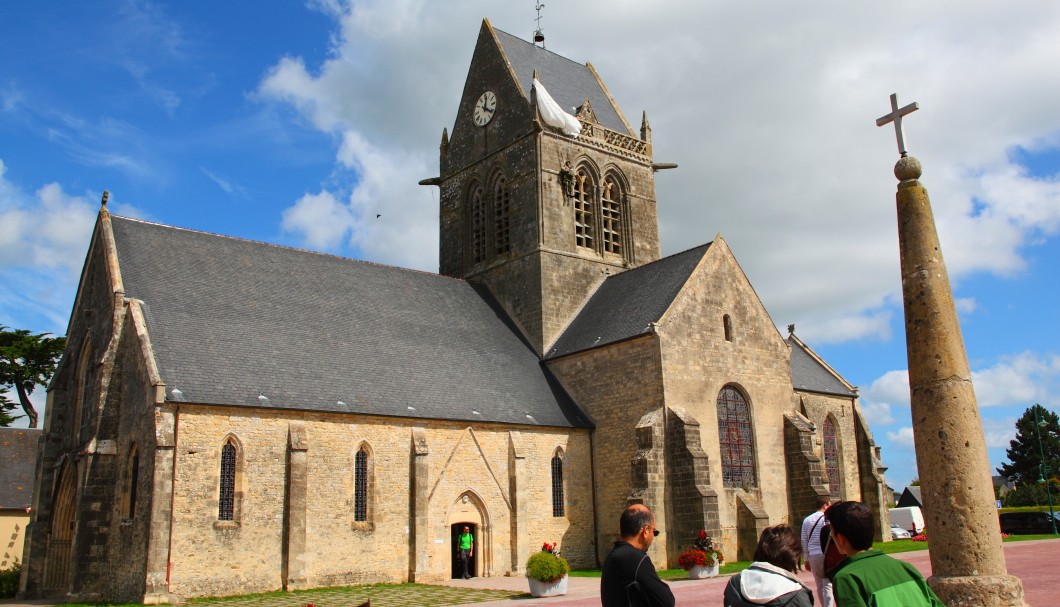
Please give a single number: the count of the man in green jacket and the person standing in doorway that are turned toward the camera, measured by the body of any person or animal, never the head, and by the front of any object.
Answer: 1

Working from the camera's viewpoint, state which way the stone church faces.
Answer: facing the viewer and to the left of the viewer

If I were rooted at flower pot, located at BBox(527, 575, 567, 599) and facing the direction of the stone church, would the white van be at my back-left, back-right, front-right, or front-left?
front-right

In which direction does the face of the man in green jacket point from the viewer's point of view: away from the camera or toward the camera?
away from the camera

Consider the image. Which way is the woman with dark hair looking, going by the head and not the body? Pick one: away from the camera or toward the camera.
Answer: away from the camera

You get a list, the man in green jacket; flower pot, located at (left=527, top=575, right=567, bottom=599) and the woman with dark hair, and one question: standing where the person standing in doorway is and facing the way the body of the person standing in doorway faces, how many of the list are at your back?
0

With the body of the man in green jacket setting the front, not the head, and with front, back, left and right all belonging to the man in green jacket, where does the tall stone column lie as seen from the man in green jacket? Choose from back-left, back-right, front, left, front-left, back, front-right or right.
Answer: front-right

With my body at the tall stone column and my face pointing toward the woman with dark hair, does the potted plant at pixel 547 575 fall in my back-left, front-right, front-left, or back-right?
back-right

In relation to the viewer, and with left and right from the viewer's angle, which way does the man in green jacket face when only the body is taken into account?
facing away from the viewer and to the left of the viewer

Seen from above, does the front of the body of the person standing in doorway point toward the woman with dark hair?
yes

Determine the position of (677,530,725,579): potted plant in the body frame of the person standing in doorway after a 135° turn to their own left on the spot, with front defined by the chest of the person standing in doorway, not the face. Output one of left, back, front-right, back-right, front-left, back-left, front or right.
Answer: right

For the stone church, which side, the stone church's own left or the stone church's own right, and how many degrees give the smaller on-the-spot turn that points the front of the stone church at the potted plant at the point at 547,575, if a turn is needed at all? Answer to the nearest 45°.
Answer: approximately 45° to the stone church's own left

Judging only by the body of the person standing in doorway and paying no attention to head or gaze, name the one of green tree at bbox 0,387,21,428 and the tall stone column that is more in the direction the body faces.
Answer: the tall stone column

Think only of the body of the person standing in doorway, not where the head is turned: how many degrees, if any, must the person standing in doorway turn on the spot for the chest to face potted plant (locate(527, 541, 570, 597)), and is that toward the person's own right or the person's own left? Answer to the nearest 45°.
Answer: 0° — they already face it

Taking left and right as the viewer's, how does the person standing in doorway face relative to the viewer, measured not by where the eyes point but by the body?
facing the viewer

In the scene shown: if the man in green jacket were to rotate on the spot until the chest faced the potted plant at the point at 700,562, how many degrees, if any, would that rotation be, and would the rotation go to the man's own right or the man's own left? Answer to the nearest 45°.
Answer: approximately 45° to the man's own right

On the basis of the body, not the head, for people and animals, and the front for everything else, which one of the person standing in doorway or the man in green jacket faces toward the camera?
the person standing in doorway

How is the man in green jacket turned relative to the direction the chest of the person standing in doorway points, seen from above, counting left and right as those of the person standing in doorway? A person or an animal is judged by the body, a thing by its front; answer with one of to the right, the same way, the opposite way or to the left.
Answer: the opposite way
